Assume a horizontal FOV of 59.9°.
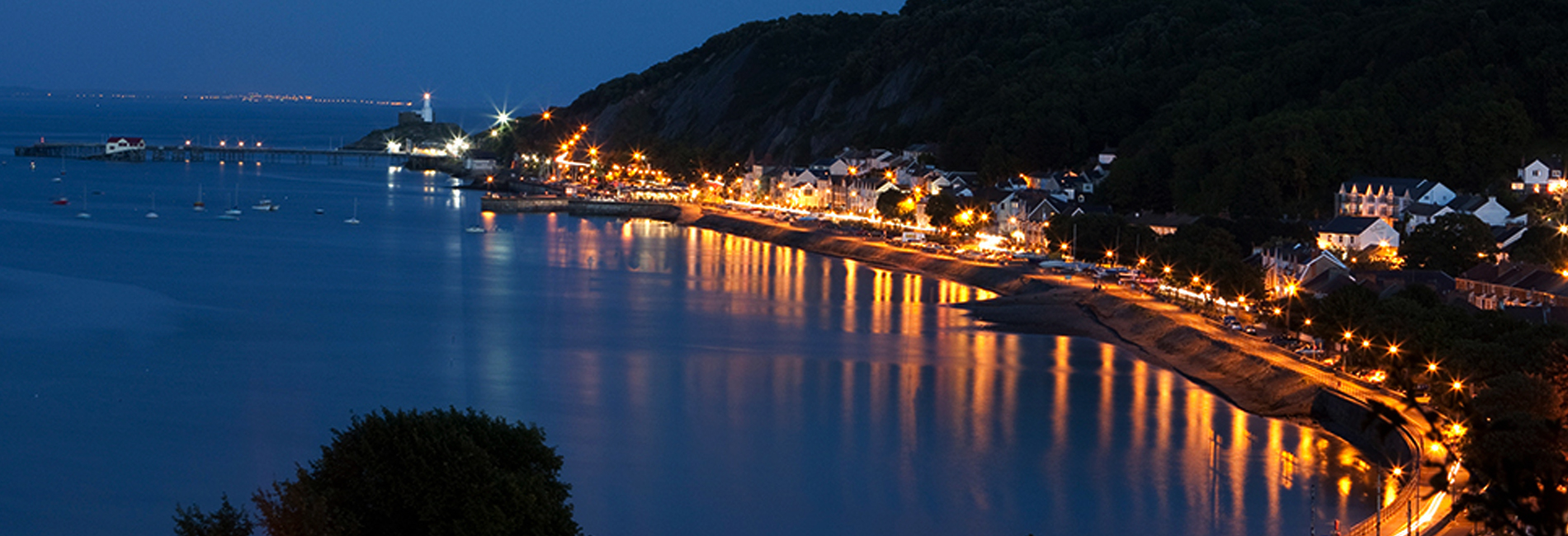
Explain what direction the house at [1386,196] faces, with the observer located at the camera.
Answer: facing the viewer and to the left of the viewer

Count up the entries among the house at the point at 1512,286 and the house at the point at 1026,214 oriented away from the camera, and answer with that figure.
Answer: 0

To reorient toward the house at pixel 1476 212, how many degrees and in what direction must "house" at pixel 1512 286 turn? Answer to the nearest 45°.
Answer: approximately 135° to its right

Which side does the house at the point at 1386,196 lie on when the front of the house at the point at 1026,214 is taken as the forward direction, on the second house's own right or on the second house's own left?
on the second house's own left

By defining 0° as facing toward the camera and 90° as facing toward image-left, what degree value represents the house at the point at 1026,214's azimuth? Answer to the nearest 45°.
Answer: approximately 45°

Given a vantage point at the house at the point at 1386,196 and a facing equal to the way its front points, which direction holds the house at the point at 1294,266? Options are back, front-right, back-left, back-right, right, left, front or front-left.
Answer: front-left

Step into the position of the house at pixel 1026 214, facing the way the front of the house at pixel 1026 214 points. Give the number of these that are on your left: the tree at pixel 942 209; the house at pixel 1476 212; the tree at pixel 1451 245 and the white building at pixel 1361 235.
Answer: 3

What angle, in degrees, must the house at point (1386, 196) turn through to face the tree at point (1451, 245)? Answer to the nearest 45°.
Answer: approximately 45° to its left

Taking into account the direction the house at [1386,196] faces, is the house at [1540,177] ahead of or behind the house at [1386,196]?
behind

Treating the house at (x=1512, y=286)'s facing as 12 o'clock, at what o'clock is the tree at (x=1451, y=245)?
The tree is roughly at 4 o'clock from the house.

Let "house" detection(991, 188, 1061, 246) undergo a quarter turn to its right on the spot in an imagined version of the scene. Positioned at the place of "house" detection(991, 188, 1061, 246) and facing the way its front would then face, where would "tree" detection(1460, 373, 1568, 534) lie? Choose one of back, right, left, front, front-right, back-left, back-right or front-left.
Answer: back-left
